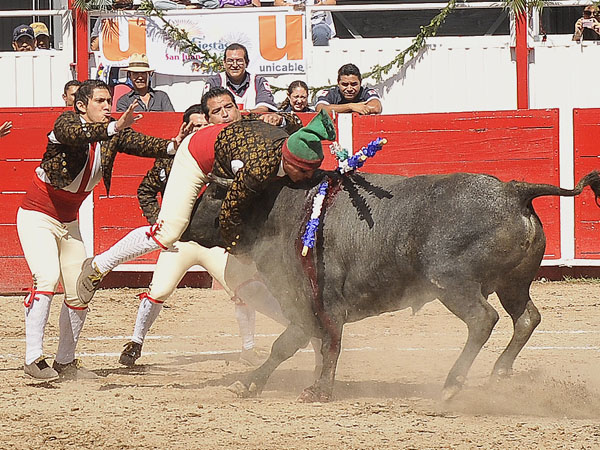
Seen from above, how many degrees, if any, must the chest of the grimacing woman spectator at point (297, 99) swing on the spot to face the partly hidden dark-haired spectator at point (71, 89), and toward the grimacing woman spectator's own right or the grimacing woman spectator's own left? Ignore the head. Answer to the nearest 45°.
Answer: approximately 90° to the grimacing woman spectator's own right

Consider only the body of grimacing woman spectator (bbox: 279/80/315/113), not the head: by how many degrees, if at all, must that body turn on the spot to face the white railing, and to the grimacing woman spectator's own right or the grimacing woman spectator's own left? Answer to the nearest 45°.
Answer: approximately 135° to the grimacing woman spectator's own right

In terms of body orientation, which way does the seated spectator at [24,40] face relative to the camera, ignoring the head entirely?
toward the camera

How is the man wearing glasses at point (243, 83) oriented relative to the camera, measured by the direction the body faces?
toward the camera

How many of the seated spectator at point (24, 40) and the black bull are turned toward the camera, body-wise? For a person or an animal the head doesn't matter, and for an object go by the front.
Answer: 1

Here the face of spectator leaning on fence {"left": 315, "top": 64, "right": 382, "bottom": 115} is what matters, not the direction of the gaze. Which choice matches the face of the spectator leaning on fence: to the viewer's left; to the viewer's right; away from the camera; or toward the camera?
toward the camera

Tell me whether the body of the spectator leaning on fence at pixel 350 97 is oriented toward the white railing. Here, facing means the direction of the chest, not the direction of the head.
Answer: no

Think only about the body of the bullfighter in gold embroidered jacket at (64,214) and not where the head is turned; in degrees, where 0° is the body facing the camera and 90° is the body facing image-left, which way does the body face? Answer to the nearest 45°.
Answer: approximately 315°

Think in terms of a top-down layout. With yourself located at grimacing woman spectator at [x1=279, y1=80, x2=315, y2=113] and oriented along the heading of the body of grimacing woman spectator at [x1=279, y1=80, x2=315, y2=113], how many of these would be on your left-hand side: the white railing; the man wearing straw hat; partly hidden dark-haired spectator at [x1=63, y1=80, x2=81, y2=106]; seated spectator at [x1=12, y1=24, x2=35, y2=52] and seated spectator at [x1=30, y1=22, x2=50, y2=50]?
0

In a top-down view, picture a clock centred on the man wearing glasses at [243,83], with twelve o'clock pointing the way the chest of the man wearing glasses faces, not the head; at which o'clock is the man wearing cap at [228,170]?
The man wearing cap is roughly at 12 o'clock from the man wearing glasses.

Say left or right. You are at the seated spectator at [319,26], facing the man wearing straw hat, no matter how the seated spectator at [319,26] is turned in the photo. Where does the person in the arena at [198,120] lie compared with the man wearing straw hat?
left

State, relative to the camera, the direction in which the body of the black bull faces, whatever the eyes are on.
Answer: to the viewer's left

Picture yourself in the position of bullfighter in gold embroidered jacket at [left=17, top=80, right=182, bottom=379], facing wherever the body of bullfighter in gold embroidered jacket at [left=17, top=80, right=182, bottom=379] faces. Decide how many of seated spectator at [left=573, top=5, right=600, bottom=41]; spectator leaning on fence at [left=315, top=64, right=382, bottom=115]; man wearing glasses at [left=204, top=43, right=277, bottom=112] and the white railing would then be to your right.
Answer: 0

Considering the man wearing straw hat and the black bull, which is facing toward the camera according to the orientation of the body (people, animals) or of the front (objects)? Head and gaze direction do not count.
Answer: the man wearing straw hat

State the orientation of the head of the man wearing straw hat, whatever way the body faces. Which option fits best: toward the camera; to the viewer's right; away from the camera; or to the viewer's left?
toward the camera

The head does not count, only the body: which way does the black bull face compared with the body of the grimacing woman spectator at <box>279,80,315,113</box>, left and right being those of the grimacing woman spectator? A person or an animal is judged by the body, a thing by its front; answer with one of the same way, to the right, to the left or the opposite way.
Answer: to the right

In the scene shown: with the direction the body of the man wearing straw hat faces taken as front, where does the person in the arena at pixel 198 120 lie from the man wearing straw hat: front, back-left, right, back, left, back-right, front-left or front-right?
front
